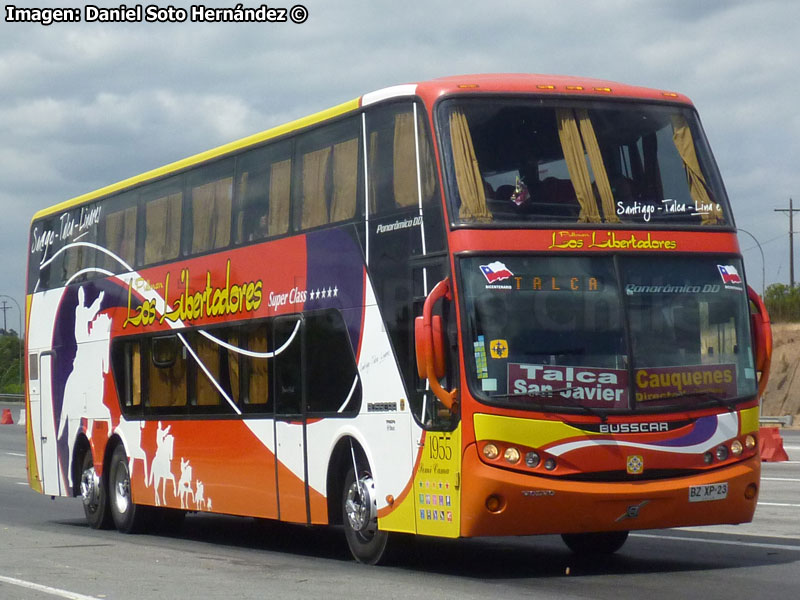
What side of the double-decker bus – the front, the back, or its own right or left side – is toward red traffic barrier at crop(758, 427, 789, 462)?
left
